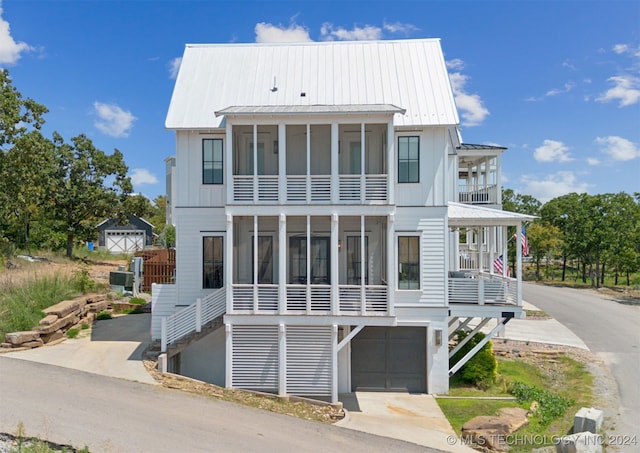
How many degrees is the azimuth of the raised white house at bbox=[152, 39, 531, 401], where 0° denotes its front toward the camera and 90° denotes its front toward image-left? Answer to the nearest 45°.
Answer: approximately 0°

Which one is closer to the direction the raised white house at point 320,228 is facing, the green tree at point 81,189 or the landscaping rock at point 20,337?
the landscaping rock

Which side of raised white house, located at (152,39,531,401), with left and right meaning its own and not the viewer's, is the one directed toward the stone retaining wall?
right

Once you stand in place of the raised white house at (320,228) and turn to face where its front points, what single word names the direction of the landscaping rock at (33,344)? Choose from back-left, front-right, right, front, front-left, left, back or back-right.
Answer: right

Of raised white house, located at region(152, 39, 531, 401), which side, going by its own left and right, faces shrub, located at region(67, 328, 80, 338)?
right

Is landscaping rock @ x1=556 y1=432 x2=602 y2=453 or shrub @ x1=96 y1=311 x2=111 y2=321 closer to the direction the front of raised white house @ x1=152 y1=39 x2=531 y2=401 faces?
the landscaping rock

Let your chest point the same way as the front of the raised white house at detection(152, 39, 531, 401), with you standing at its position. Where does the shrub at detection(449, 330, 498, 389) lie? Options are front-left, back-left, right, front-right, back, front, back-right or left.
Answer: left

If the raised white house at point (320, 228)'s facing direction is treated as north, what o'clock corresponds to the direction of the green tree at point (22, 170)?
The green tree is roughly at 4 o'clock from the raised white house.

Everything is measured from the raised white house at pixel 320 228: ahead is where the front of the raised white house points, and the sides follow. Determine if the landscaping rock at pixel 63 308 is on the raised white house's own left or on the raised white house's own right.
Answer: on the raised white house's own right

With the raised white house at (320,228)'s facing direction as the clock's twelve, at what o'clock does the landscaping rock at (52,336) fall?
The landscaping rock is roughly at 3 o'clock from the raised white house.

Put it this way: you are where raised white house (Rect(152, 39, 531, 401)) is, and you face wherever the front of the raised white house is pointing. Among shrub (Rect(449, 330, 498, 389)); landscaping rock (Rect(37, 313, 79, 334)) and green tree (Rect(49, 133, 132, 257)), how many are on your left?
1

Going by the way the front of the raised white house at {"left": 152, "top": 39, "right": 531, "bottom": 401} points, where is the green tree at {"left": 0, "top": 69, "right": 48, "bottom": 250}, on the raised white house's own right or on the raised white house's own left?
on the raised white house's own right

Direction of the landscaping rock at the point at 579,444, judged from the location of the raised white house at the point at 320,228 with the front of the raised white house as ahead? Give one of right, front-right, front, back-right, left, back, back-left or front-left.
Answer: front-left

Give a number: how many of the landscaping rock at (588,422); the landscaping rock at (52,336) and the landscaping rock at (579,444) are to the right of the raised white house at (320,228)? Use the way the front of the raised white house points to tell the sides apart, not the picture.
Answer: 1
